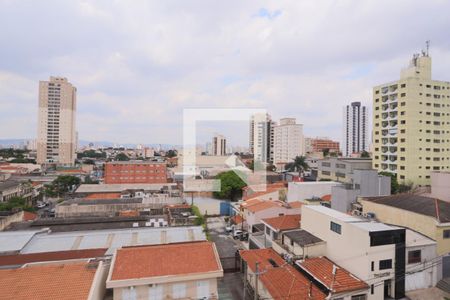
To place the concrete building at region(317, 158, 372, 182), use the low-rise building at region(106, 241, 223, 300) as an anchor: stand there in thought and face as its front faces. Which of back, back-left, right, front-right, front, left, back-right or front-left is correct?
back-left

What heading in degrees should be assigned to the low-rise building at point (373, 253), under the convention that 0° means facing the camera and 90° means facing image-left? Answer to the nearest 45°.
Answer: approximately 315°

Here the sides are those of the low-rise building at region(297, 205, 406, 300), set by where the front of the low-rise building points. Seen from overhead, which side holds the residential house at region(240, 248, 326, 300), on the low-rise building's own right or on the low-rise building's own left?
on the low-rise building's own right

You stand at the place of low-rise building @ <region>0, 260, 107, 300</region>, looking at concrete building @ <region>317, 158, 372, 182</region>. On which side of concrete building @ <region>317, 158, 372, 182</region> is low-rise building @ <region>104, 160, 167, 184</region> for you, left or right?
left

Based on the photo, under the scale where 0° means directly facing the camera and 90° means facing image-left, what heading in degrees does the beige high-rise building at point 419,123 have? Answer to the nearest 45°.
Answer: approximately 45°

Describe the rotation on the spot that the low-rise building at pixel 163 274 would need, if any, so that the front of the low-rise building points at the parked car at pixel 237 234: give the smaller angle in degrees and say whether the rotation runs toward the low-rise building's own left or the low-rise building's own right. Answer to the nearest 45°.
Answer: approximately 135° to the low-rise building's own left

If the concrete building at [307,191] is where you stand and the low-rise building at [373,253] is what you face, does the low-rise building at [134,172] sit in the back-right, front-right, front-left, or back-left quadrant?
back-right

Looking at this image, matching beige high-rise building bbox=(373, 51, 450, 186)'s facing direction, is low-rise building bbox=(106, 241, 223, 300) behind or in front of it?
in front
